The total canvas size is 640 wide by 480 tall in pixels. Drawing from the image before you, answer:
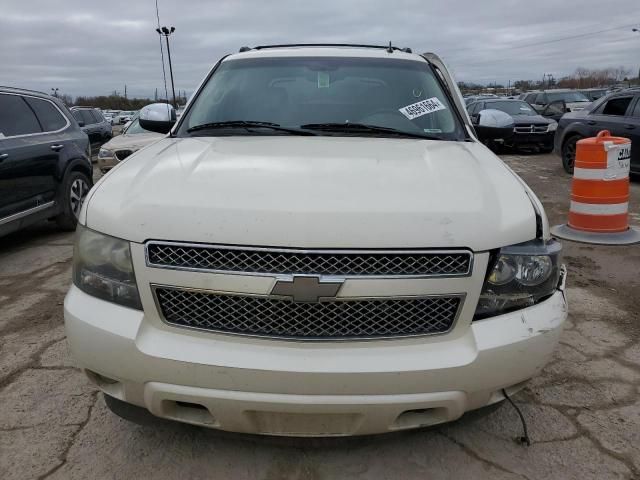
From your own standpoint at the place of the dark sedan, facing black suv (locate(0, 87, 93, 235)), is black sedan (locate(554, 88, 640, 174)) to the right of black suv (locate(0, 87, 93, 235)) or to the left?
left

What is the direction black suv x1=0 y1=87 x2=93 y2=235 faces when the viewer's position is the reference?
facing the viewer and to the left of the viewer

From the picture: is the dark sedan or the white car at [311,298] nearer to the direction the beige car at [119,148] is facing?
the white car

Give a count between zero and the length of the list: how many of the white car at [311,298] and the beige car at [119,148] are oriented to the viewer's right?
0

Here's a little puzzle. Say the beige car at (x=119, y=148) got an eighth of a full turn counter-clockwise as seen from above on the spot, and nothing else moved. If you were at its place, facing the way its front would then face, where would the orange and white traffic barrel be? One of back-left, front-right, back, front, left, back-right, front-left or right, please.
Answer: front-left

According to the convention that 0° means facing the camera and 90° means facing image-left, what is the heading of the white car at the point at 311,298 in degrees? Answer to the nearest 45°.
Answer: approximately 0°

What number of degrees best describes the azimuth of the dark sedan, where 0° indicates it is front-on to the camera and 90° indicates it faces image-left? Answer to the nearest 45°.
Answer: approximately 315°

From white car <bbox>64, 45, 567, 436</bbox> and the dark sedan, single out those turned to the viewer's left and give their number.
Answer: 0

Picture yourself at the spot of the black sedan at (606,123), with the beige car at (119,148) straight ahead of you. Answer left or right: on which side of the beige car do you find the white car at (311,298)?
left

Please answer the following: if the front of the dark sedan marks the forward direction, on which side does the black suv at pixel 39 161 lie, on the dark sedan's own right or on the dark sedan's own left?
on the dark sedan's own right

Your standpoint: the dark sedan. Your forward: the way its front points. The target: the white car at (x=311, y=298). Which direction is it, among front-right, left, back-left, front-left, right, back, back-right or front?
front-right

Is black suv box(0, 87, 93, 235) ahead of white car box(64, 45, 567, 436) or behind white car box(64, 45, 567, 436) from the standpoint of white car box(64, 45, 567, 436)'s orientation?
behind
